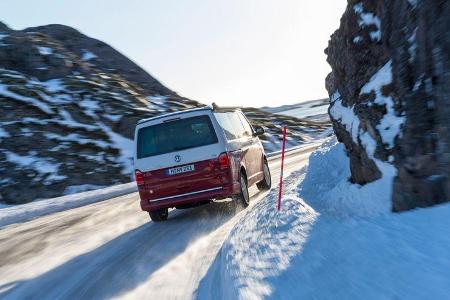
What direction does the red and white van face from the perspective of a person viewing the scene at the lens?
facing away from the viewer and to the right of the viewer
